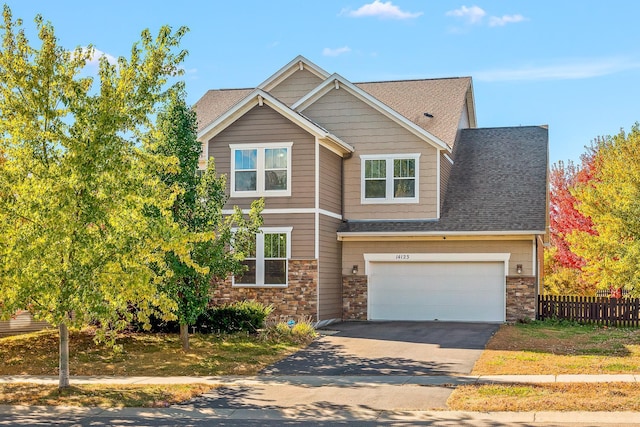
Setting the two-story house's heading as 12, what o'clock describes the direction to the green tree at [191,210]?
The green tree is roughly at 1 o'clock from the two-story house.

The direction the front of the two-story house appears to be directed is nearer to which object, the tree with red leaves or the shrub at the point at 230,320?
the shrub

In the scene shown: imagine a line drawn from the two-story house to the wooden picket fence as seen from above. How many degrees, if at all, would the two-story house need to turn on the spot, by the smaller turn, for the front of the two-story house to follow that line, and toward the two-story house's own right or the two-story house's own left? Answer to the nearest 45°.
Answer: approximately 90° to the two-story house's own left

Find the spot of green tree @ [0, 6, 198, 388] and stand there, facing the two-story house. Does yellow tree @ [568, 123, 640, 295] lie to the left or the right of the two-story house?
right

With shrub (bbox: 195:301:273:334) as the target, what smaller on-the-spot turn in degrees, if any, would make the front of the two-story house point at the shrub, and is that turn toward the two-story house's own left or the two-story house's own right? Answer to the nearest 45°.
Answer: approximately 45° to the two-story house's own right

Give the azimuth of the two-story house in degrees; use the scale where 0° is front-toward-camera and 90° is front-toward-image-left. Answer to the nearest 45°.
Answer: approximately 0°

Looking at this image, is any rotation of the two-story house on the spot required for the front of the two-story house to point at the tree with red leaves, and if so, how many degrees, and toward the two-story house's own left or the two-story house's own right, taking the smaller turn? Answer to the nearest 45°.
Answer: approximately 135° to the two-story house's own left

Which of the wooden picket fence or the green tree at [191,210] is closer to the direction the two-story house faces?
the green tree
